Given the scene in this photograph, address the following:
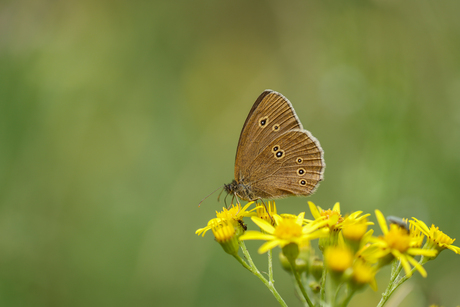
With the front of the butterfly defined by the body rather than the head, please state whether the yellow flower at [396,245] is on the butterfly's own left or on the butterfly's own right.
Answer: on the butterfly's own left

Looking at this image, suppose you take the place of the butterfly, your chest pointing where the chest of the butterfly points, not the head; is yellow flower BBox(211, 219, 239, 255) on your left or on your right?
on your left

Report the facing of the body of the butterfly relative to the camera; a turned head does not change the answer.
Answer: to the viewer's left

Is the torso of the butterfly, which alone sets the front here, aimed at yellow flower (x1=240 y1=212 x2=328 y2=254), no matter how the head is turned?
no

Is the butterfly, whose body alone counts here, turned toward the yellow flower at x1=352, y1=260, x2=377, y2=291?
no

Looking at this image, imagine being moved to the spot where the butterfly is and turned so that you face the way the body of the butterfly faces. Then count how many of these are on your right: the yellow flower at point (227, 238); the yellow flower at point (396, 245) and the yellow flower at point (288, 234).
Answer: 0

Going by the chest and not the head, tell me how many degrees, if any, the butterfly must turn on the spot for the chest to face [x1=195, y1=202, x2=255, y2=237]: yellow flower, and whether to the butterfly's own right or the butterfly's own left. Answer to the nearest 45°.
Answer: approximately 45° to the butterfly's own left
